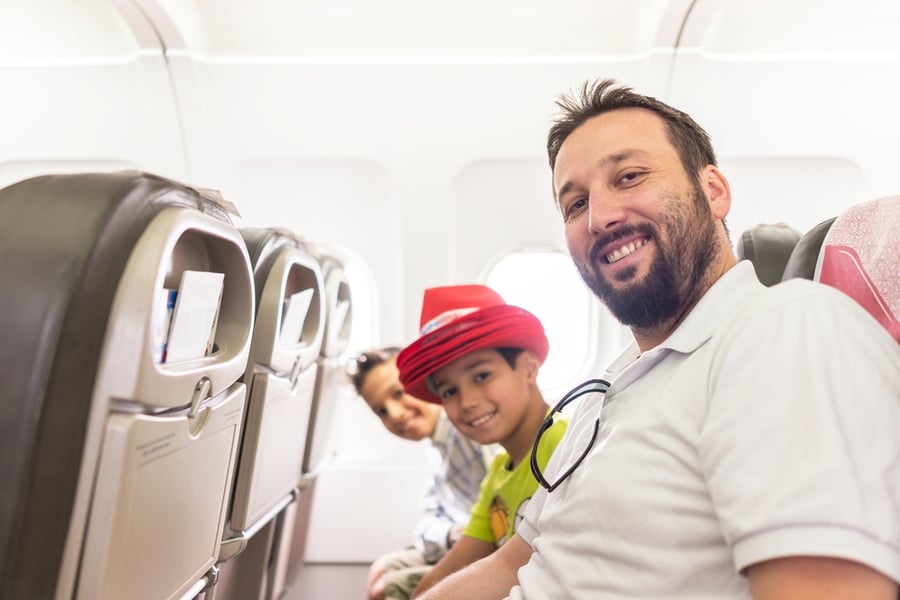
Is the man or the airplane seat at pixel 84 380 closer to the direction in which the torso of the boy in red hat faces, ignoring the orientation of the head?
the airplane seat

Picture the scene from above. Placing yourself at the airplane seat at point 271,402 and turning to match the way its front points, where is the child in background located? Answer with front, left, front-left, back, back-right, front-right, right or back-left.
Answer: right

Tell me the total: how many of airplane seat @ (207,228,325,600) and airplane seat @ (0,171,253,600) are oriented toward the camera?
0

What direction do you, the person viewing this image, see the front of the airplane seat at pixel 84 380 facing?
facing away from the viewer and to the left of the viewer

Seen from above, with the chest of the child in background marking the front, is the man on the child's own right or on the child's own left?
on the child's own left

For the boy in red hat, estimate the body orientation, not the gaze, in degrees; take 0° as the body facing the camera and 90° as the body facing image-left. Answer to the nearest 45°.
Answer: approximately 45°

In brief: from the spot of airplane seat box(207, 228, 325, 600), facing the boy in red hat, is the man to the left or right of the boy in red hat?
right

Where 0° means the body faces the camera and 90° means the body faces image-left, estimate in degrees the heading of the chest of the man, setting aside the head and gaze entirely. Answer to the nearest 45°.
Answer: approximately 45°

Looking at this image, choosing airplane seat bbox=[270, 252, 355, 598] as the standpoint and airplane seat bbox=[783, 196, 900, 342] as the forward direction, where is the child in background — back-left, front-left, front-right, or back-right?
front-left

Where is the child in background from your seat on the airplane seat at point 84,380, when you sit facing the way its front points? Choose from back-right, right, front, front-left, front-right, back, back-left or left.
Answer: right

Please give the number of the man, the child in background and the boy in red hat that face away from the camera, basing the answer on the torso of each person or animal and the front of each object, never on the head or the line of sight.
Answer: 0

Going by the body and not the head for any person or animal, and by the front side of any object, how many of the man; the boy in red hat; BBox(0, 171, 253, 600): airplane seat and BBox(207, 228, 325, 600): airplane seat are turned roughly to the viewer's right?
0

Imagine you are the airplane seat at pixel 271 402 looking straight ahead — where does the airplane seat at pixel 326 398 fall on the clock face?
the airplane seat at pixel 326 398 is roughly at 2 o'clock from the airplane seat at pixel 271 402.

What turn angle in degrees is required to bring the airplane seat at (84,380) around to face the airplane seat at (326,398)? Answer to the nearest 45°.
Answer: approximately 90° to its right
